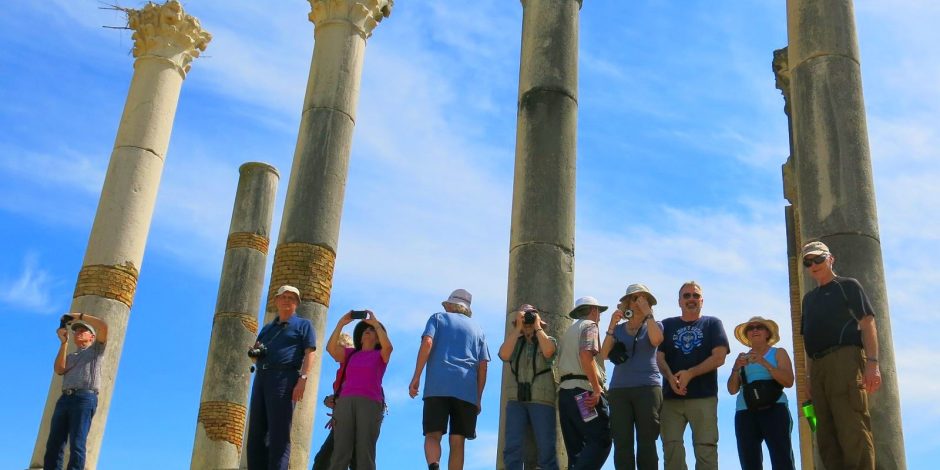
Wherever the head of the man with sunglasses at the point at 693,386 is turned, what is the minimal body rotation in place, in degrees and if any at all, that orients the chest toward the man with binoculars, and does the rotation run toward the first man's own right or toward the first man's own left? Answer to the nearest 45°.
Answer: approximately 90° to the first man's own right

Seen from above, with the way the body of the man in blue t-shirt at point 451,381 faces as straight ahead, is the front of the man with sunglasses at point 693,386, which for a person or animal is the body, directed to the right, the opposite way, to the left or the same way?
the opposite way

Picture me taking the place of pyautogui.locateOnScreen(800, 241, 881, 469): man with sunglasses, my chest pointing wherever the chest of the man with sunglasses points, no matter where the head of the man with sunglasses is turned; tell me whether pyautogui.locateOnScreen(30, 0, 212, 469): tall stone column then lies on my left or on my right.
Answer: on my right

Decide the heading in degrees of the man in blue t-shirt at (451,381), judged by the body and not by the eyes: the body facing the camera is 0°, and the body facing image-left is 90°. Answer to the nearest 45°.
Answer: approximately 180°

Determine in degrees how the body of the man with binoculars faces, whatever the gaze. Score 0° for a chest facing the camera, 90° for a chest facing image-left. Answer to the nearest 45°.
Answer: approximately 0°
